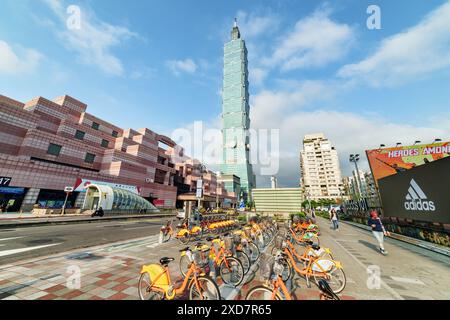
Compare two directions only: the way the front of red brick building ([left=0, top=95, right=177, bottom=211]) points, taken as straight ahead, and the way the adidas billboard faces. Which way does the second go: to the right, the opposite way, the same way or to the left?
the opposite way

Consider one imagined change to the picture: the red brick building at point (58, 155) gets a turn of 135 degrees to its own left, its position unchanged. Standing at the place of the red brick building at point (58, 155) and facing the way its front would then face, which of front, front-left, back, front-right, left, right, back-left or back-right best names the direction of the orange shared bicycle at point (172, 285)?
back

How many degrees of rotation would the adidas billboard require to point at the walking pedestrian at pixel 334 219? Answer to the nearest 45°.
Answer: approximately 90° to its right

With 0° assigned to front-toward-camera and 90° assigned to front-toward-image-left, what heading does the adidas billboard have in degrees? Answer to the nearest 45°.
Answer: approximately 45°

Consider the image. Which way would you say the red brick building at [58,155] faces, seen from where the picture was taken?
facing the viewer and to the right of the viewer

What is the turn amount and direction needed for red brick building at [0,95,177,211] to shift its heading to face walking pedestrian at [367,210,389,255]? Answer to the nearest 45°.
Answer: approximately 45° to its right

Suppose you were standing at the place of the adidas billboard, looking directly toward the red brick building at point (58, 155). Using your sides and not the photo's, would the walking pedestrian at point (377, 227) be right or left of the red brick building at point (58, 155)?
left

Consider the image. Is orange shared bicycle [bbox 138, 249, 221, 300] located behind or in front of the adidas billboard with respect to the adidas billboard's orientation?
in front

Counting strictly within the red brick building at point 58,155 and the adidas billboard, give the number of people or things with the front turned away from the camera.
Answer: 0

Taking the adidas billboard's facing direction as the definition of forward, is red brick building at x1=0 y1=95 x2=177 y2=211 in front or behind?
in front

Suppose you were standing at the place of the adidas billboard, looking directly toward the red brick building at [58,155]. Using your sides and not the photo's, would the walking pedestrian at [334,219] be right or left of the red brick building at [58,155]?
right
